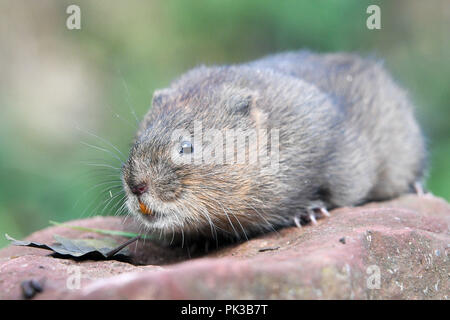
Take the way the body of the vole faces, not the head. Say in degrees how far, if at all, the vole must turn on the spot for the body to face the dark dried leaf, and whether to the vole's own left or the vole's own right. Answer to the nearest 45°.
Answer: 0° — it already faces it

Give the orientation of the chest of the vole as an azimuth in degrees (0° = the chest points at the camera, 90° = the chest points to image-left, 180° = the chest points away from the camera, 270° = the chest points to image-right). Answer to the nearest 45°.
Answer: approximately 45°
